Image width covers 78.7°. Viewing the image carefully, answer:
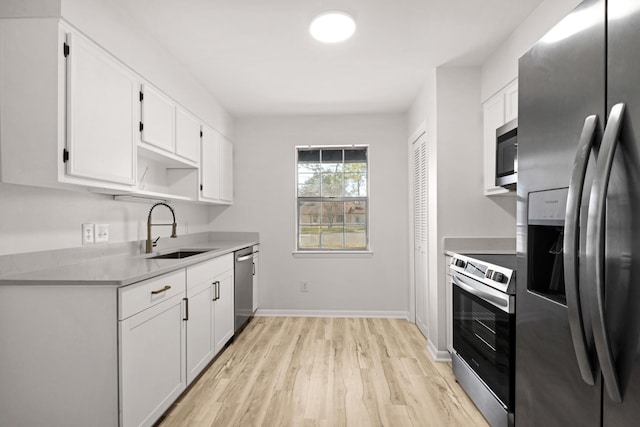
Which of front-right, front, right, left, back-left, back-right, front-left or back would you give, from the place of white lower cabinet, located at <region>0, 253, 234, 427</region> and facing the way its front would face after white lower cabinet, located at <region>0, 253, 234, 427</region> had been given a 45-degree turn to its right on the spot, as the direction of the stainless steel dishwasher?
back-left

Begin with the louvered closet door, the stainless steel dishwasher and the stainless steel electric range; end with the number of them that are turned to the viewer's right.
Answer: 1

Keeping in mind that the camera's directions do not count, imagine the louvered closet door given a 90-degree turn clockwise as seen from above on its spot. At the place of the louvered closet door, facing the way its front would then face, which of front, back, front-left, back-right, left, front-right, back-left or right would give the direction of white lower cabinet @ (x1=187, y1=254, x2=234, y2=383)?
back-left

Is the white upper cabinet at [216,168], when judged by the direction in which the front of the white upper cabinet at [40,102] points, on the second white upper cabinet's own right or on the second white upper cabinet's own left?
on the second white upper cabinet's own left

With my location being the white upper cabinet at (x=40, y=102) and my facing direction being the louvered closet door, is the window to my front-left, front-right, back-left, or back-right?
front-left

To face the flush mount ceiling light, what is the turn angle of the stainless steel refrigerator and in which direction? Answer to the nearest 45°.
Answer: approximately 90° to its right

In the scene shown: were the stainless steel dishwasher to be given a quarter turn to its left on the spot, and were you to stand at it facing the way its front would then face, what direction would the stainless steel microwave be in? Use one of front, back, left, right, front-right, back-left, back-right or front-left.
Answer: back-right

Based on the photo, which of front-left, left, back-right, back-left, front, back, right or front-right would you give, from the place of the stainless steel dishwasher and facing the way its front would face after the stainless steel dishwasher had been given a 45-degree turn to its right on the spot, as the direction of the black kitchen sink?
right

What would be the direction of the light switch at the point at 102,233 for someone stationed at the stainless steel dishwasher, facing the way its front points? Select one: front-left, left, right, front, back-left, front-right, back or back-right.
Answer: back-right

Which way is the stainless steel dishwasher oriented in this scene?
to the viewer's right

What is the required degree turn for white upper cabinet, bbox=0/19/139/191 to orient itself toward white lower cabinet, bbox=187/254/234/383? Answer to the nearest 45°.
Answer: approximately 90° to its left

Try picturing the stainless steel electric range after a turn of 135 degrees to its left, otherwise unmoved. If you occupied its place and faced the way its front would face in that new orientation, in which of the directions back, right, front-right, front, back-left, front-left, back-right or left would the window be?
back-left

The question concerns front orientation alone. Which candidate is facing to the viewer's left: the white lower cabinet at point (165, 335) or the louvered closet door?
the louvered closet door

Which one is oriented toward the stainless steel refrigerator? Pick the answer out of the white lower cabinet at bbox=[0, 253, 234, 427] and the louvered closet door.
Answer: the white lower cabinet

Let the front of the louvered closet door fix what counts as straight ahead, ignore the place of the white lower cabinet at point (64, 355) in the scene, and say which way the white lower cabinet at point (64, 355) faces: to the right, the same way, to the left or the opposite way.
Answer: the opposite way

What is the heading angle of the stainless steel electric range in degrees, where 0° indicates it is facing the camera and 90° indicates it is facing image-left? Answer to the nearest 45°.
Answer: approximately 45°

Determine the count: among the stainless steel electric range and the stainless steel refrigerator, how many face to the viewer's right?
0

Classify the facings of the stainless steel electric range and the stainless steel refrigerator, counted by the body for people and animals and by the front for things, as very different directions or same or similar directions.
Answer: same or similar directions

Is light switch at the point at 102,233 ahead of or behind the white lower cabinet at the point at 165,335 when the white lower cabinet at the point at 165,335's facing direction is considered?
behind
